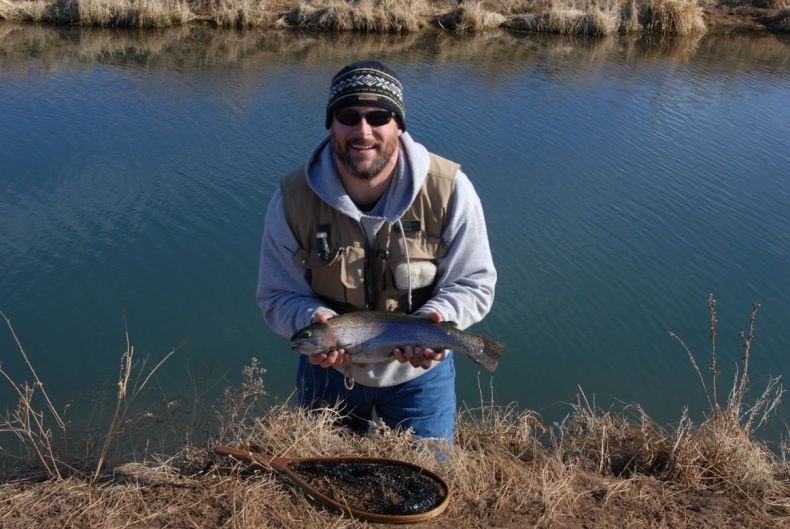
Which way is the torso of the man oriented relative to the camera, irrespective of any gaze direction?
toward the camera

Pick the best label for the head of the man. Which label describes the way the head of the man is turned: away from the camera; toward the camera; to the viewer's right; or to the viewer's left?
toward the camera
